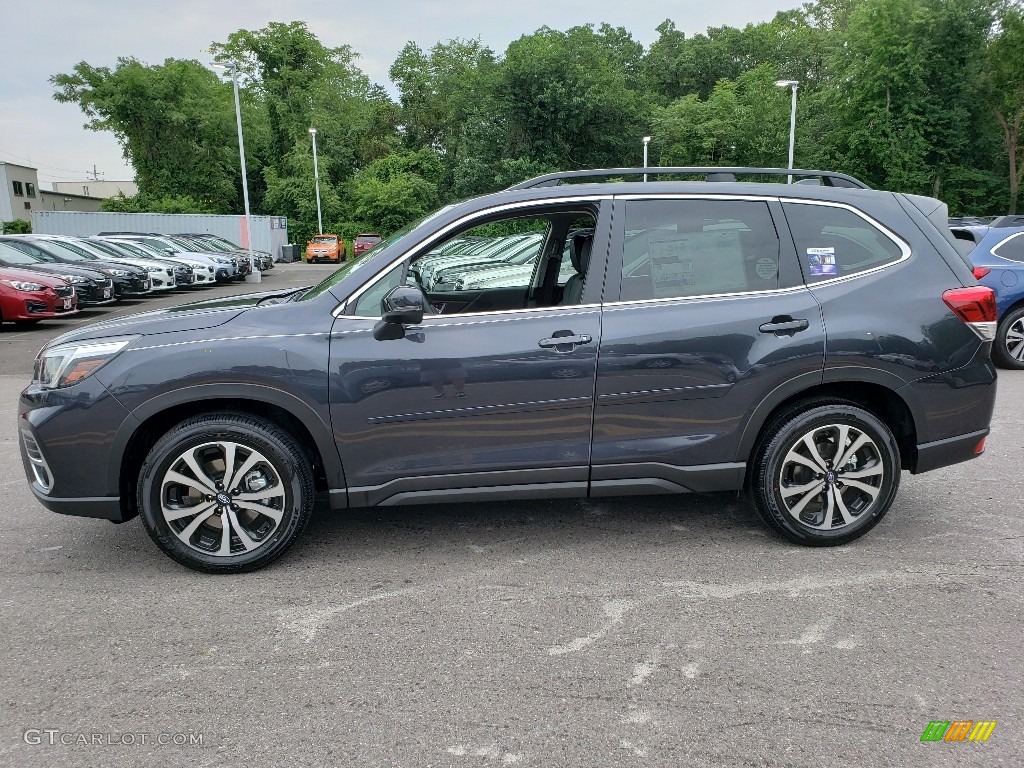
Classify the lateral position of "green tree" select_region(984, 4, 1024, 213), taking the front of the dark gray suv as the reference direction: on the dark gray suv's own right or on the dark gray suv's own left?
on the dark gray suv's own right

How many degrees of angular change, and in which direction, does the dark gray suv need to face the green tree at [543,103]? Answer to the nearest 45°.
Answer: approximately 90° to its right

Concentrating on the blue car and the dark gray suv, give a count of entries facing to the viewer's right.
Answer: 1

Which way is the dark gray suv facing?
to the viewer's left

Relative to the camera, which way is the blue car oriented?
to the viewer's right

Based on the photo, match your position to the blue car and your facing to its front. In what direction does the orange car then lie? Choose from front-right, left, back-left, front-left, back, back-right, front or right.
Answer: back-left

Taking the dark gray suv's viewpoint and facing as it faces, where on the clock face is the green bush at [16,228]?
The green bush is roughly at 2 o'clock from the dark gray suv.

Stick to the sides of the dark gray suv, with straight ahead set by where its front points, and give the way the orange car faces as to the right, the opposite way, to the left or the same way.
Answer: to the left
